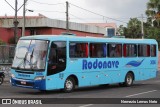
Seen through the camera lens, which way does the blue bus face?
facing the viewer and to the left of the viewer
